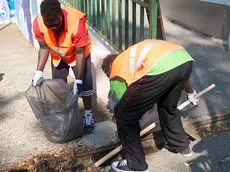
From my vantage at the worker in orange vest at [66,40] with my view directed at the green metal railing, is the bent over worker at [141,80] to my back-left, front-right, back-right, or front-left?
back-right

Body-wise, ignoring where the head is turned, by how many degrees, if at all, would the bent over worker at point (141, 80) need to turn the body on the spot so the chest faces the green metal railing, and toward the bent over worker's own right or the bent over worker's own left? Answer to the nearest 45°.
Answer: approximately 45° to the bent over worker's own right

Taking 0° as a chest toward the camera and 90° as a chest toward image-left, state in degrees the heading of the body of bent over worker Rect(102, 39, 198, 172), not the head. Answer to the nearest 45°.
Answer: approximately 135°

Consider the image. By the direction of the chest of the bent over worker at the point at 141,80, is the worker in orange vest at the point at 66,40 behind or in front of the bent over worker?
in front
